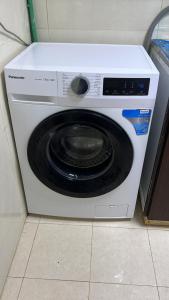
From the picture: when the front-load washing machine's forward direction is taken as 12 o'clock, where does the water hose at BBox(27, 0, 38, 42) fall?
The water hose is roughly at 5 o'clock from the front-load washing machine.

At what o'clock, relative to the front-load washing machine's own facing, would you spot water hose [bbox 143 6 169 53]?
The water hose is roughly at 7 o'clock from the front-load washing machine.

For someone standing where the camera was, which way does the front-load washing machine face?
facing the viewer

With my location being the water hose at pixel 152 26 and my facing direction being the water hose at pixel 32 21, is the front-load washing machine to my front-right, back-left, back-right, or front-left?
front-left
